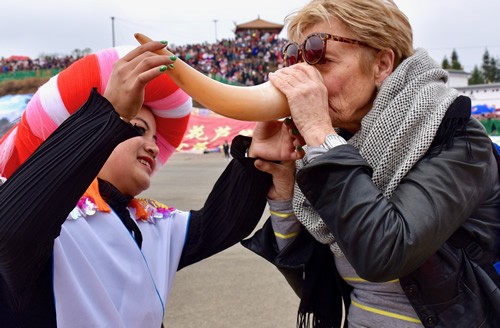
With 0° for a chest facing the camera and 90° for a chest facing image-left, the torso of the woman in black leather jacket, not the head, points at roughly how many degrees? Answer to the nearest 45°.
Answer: approximately 45°

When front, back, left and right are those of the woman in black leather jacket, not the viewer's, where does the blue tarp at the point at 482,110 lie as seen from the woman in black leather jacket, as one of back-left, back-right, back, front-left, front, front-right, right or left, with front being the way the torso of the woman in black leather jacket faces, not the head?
back-right

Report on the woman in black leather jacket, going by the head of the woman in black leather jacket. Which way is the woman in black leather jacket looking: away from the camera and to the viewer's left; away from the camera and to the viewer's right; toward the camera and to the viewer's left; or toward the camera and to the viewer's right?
toward the camera and to the viewer's left
